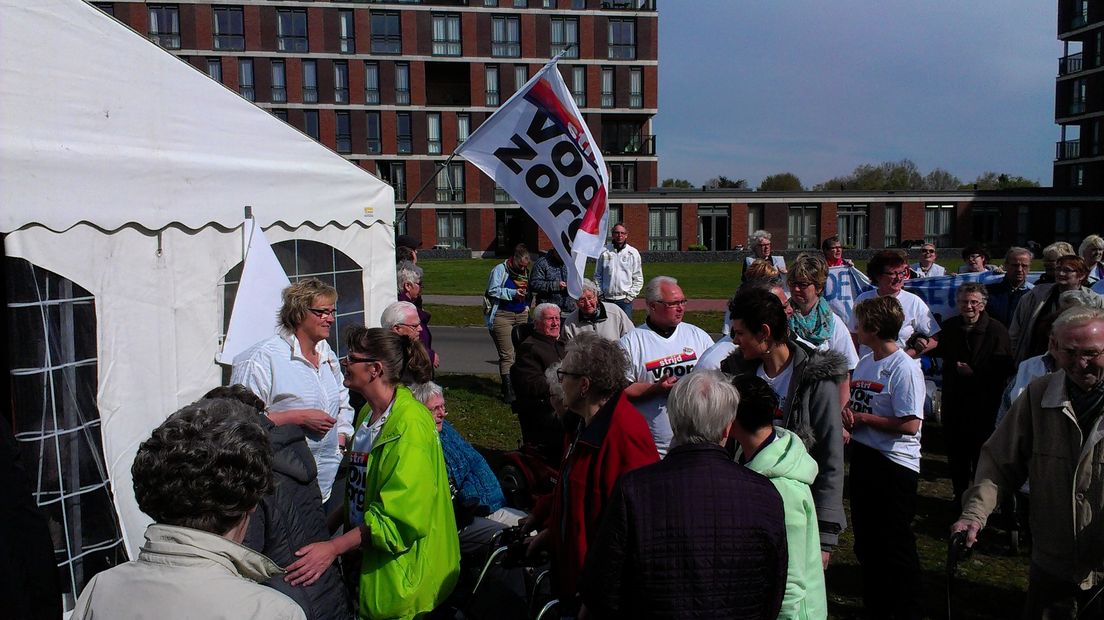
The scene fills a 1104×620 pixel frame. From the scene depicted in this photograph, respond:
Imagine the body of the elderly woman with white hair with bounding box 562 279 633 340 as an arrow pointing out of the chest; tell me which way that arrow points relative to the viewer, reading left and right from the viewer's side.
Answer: facing the viewer

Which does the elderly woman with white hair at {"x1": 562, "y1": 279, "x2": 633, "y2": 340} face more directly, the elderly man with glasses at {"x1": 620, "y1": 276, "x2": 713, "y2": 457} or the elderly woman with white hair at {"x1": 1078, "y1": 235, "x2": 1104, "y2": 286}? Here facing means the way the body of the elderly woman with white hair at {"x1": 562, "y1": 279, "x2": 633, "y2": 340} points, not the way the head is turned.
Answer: the elderly man with glasses

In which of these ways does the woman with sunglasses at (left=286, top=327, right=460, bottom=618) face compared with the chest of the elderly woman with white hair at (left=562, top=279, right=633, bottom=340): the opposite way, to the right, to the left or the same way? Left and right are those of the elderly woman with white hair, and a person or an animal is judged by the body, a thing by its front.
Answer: to the right

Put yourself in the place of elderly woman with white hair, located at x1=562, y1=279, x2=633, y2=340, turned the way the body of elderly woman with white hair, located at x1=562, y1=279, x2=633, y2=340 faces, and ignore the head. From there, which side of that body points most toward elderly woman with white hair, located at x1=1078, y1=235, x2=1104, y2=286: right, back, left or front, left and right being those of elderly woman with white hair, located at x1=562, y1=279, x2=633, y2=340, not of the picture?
left

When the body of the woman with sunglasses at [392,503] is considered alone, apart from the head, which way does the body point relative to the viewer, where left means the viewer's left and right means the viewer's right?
facing to the left of the viewer

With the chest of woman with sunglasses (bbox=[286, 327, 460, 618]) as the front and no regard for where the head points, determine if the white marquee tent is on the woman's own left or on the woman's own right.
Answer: on the woman's own right

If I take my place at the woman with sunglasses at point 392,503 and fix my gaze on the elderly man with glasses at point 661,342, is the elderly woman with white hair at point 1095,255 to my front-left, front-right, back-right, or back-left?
front-right

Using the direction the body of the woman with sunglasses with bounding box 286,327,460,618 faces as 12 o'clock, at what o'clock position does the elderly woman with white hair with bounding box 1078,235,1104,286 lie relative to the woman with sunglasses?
The elderly woman with white hair is roughly at 5 o'clock from the woman with sunglasses.

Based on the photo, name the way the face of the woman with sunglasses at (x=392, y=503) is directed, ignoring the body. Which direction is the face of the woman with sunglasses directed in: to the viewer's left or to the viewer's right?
to the viewer's left

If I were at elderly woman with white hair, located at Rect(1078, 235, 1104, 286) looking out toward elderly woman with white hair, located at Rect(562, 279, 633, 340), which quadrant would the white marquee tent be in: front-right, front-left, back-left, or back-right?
front-left

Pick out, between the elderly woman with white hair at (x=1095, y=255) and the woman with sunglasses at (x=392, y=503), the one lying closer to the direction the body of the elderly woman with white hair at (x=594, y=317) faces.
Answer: the woman with sunglasses

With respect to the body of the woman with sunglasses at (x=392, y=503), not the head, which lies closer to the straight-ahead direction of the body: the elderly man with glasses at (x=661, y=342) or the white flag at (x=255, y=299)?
the white flag

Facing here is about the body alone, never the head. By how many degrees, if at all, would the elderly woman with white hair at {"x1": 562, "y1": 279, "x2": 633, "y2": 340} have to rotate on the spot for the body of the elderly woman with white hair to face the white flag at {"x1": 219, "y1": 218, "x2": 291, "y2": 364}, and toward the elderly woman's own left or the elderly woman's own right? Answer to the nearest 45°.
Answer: approximately 45° to the elderly woman's own right
